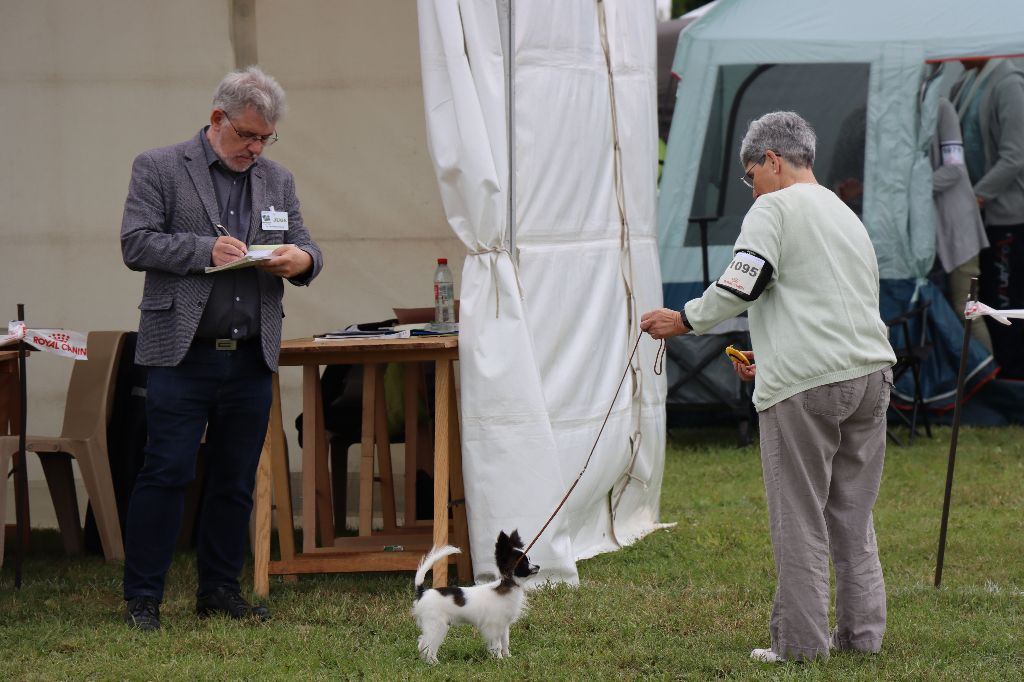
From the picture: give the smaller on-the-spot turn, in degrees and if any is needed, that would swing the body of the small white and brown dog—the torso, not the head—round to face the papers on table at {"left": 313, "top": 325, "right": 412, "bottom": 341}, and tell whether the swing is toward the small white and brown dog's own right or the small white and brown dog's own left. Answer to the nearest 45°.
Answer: approximately 90° to the small white and brown dog's own left

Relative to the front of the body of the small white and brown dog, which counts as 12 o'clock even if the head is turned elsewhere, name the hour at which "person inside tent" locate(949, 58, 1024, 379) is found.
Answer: The person inside tent is roughly at 10 o'clock from the small white and brown dog.

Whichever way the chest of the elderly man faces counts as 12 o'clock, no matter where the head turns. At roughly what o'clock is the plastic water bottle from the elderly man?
The plastic water bottle is roughly at 9 o'clock from the elderly man.

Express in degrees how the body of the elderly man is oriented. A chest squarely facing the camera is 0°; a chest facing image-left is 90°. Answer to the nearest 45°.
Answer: approximately 315°

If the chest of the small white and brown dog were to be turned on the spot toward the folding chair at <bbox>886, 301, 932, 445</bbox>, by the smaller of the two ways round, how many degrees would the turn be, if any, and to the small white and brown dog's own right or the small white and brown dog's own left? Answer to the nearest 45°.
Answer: approximately 45° to the small white and brown dog's own left

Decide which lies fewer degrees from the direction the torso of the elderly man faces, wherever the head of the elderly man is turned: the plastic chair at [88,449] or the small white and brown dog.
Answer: the small white and brown dog

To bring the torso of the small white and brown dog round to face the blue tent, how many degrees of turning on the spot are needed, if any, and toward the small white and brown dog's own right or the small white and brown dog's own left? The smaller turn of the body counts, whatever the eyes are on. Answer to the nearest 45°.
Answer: approximately 45° to the small white and brown dog's own left

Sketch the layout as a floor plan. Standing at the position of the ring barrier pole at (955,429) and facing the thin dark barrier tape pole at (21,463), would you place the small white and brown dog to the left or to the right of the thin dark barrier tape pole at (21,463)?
left

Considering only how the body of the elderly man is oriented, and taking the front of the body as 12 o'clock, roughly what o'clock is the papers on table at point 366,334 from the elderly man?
The papers on table is roughly at 9 o'clock from the elderly man.

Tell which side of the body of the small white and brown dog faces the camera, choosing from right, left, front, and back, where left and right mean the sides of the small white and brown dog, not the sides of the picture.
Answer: right
